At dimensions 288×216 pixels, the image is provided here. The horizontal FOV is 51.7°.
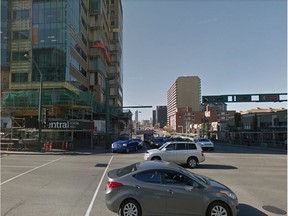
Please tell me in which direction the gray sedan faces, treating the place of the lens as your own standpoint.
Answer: facing to the right of the viewer

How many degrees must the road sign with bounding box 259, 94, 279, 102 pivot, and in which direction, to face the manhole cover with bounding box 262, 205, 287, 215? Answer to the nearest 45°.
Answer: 0° — it already faces it

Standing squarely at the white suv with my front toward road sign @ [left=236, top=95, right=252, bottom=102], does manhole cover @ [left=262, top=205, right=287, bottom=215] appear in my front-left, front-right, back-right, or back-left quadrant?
back-right

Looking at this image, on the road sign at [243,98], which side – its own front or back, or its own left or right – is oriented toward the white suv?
front

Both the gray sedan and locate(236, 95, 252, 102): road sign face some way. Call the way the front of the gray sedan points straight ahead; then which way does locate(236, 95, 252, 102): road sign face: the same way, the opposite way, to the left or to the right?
to the right

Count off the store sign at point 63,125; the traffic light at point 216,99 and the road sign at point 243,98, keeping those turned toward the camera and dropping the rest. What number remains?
3

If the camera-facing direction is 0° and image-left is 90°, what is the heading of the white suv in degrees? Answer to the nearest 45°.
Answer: approximately 90°

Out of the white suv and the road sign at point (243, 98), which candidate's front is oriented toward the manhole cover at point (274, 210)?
the road sign

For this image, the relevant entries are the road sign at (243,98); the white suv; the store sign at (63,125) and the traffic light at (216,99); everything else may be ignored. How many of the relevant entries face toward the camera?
3

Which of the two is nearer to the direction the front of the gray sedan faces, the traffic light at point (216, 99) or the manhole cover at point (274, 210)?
the manhole cover

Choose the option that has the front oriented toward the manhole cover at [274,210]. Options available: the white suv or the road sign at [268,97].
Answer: the road sign

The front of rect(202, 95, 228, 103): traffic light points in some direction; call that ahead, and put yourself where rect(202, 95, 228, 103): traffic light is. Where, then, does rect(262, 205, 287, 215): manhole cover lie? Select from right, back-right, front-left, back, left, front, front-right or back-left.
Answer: front

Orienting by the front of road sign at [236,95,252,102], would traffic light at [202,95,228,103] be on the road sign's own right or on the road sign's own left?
on the road sign's own right

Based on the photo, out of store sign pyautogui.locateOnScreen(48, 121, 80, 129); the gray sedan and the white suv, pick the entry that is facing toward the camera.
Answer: the store sign

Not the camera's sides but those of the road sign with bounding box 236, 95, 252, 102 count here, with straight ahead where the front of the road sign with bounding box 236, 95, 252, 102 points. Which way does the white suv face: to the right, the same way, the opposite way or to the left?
to the right
